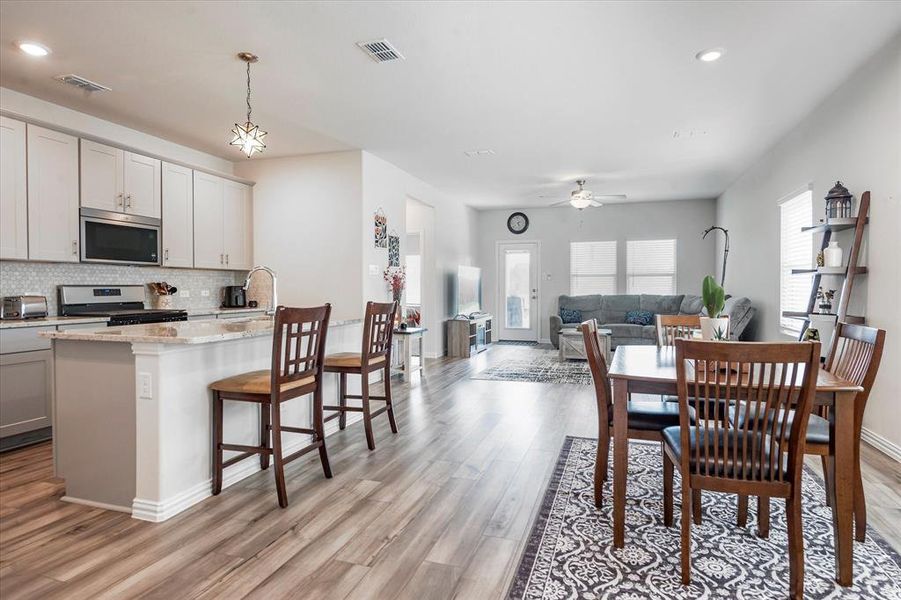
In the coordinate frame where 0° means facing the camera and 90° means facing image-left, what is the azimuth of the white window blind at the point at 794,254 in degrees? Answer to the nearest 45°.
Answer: approximately 45°

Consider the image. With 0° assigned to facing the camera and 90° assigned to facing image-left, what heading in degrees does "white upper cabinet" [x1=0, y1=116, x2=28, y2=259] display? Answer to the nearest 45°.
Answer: approximately 315°

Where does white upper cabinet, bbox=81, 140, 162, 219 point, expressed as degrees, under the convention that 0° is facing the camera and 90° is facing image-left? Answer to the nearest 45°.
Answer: approximately 315°

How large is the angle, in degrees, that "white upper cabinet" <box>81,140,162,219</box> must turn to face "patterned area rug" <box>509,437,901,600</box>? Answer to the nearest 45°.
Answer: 0° — it already faces it

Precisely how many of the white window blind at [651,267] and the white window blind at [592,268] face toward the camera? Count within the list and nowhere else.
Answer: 2

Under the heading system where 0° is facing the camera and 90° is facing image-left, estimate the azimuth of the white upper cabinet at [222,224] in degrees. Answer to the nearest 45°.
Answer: approximately 315°

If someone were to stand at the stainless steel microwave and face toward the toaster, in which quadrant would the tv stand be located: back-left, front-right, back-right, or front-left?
back-left
